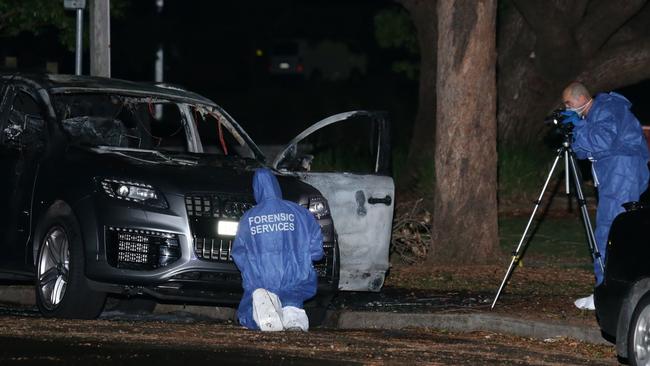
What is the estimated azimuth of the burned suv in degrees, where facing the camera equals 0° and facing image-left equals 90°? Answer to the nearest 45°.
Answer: approximately 315°

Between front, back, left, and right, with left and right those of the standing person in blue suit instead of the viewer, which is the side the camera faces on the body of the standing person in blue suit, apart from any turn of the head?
left

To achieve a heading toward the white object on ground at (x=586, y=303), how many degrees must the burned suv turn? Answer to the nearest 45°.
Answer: approximately 45° to its left

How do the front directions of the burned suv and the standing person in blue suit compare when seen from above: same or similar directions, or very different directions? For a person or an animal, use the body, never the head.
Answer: very different directions

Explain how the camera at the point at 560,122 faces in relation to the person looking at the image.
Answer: facing to the left of the viewer
